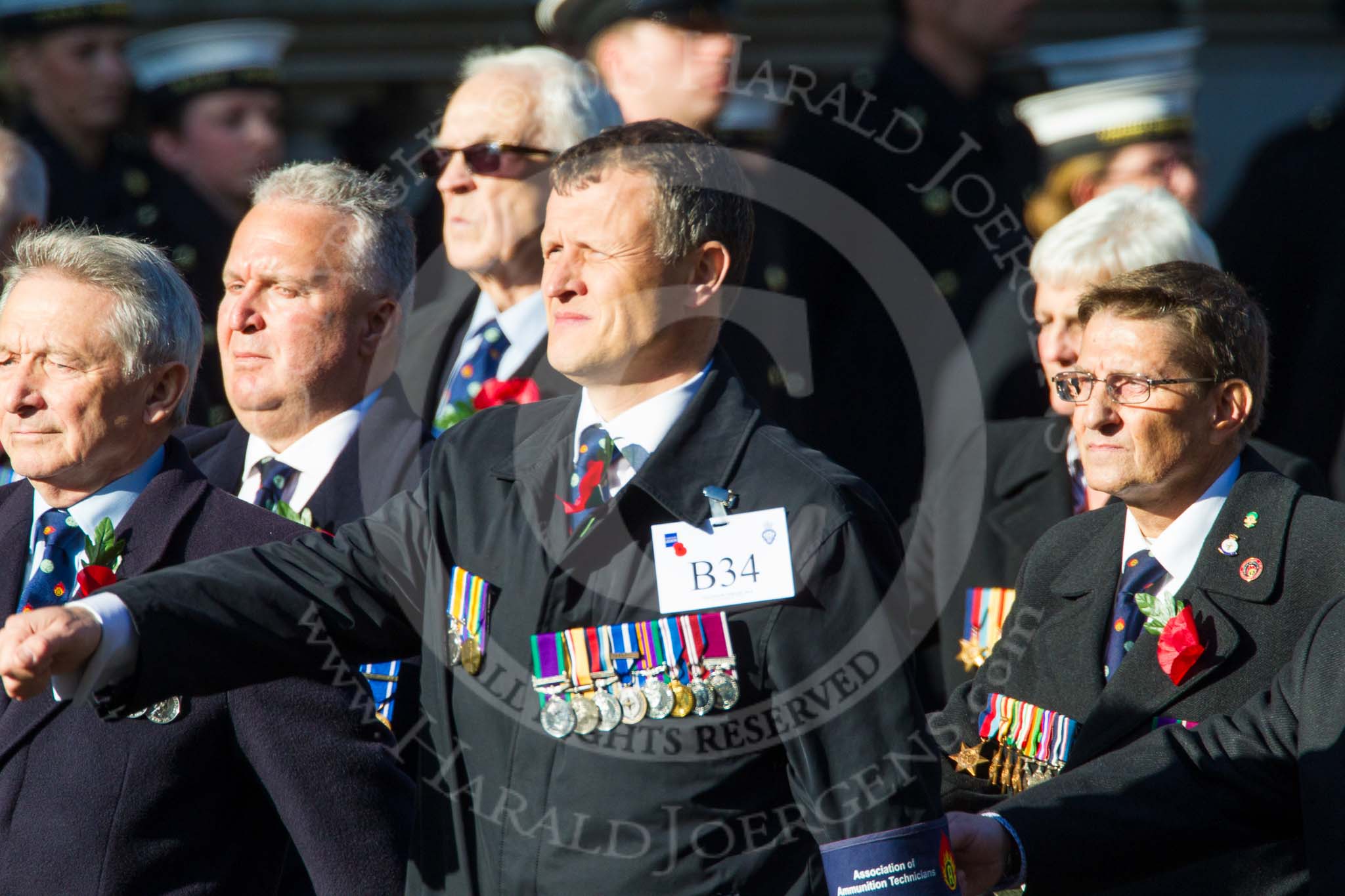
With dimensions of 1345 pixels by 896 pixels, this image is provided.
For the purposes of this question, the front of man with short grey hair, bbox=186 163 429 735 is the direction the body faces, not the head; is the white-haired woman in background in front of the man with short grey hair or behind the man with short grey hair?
behind

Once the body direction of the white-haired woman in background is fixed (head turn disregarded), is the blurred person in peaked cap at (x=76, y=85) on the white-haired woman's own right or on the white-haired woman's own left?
on the white-haired woman's own right

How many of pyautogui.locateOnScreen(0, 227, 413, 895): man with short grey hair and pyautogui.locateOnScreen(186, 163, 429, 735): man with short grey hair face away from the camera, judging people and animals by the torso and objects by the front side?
0

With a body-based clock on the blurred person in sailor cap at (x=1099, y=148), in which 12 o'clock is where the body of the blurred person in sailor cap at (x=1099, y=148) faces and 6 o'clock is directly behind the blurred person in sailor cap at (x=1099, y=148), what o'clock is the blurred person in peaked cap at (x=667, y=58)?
the blurred person in peaked cap at (x=667, y=58) is roughly at 3 o'clock from the blurred person in sailor cap at (x=1099, y=148).

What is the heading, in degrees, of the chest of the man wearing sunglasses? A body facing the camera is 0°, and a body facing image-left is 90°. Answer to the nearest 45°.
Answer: approximately 45°

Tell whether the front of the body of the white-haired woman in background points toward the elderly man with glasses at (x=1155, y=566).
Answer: no

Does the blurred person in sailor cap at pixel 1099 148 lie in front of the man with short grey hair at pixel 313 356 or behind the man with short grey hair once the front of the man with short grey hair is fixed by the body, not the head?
behind

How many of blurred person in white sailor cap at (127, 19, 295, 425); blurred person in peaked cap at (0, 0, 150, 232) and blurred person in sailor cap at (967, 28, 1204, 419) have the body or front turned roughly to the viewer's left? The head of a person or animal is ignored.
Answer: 0

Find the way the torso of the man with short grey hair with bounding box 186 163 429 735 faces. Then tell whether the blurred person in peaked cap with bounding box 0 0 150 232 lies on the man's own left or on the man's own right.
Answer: on the man's own right

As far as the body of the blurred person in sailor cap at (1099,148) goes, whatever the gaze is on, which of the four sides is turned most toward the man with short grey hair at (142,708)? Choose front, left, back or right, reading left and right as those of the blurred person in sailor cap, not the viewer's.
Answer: right

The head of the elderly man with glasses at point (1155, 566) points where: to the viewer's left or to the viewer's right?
to the viewer's left

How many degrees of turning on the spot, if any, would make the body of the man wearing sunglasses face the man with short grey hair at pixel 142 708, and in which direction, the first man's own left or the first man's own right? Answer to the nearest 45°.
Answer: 0° — they already face them

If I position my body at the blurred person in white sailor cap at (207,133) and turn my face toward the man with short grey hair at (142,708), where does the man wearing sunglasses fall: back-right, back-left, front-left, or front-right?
front-left

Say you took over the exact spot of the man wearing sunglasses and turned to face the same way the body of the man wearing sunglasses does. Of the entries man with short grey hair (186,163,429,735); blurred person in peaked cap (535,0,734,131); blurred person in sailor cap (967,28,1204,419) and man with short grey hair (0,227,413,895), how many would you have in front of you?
2

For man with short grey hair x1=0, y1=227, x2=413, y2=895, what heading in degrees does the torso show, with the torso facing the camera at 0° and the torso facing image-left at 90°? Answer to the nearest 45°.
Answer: approximately 45°

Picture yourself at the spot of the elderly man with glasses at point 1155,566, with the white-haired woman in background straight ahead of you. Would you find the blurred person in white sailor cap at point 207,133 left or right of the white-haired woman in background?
left
